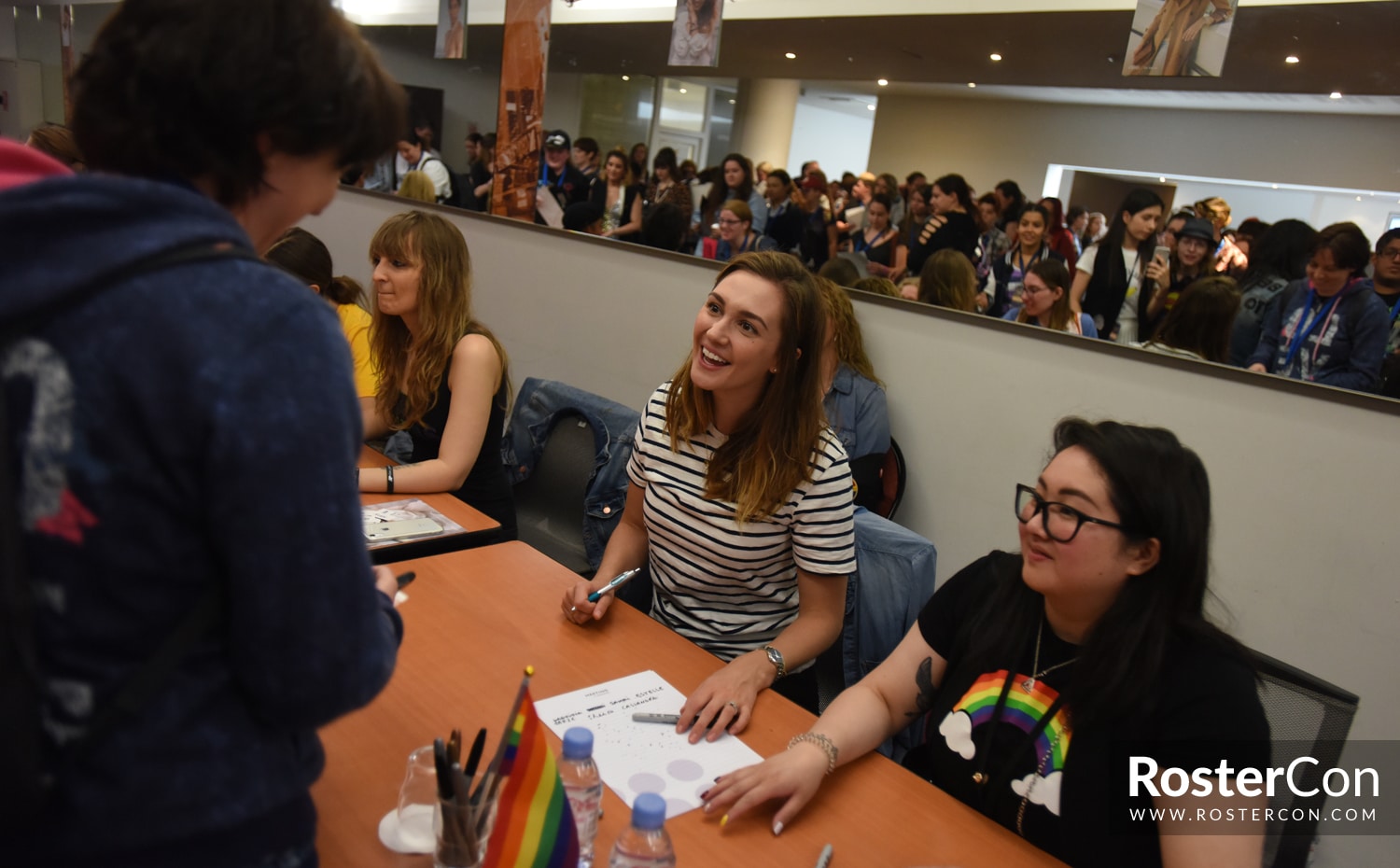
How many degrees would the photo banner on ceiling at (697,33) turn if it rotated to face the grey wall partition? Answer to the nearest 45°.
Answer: approximately 45° to its left

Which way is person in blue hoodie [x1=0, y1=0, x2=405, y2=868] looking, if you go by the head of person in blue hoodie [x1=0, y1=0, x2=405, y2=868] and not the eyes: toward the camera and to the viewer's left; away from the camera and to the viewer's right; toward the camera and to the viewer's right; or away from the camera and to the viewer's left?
away from the camera and to the viewer's right

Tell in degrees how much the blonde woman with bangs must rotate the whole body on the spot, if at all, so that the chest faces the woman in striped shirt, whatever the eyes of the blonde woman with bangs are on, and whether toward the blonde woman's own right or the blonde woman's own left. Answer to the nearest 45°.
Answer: approximately 135° to the blonde woman's own left

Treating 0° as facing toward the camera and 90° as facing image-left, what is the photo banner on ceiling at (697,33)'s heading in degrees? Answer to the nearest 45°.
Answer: approximately 0°

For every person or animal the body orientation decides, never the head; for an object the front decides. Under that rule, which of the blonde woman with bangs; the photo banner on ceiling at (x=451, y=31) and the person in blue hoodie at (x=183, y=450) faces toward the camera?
the photo banner on ceiling

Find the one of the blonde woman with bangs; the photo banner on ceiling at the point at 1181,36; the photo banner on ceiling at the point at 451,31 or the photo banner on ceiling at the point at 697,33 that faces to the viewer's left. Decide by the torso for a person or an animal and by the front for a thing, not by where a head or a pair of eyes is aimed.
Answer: the blonde woman with bangs

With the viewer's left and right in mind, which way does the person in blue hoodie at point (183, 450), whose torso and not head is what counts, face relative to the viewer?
facing away from the viewer and to the right of the viewer

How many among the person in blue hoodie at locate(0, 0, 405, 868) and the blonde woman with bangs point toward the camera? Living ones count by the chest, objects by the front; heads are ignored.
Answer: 0

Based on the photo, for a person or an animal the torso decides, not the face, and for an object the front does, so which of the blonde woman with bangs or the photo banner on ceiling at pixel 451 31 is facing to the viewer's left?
the blonde woman with bangs

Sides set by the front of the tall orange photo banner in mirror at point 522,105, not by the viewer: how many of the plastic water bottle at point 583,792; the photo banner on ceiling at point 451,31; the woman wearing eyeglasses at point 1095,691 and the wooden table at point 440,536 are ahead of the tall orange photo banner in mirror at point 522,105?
3

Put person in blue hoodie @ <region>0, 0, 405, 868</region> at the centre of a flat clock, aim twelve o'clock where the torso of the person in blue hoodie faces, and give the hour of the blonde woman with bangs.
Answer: The blonde woman with bangs is roughly at 11 o'clock from the person in blue hoodie.
